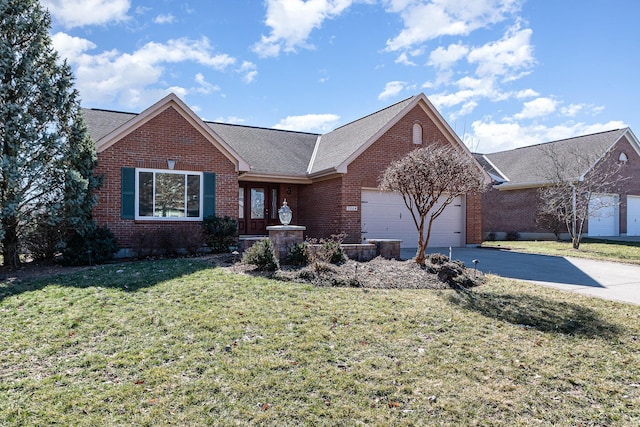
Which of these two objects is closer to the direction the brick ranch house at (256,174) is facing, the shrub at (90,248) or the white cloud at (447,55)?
the shrub

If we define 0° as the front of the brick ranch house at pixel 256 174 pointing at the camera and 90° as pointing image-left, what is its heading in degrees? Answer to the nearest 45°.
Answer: approximately 0°

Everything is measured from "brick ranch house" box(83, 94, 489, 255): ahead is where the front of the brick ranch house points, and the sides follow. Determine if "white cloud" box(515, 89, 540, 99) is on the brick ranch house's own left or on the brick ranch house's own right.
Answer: on the brick ranch house's own left

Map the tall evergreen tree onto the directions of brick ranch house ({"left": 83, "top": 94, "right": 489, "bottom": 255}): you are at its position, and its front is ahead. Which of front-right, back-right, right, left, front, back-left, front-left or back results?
front-right

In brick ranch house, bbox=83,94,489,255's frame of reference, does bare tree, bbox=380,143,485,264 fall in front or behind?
in front

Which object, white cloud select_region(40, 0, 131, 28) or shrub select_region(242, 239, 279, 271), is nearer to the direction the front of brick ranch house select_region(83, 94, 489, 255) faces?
the shrub

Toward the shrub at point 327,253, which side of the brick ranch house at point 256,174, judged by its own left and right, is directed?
front
